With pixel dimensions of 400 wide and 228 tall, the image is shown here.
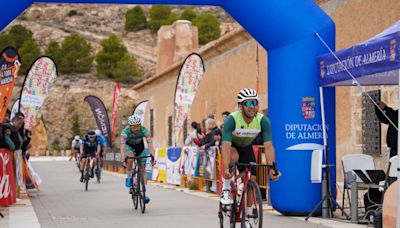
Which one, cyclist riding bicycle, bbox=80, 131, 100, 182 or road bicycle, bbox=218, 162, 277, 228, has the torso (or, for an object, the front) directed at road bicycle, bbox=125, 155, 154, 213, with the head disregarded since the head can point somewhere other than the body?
the cyclist riding bicycle

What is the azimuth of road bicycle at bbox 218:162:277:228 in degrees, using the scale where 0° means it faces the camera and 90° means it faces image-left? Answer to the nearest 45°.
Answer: approximately 315°

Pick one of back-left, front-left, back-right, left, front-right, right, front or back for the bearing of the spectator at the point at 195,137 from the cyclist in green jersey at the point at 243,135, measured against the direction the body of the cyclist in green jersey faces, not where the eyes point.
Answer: back

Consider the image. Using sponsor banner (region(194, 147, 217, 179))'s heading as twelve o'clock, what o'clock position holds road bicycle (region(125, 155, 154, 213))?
The road bicycle is roughly at 11 o'clock from the sponsor banner.

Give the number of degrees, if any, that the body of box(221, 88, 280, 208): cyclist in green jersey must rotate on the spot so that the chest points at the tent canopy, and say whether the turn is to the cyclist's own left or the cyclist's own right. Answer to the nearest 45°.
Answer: approximately 135° to the cyclist's own left

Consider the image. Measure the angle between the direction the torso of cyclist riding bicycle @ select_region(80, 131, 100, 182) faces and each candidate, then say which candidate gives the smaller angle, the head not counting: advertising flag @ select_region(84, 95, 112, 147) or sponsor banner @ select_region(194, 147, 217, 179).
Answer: the sponsor banner

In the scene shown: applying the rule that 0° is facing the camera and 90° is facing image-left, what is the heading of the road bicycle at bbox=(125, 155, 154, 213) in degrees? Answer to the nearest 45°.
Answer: approximately 0°
